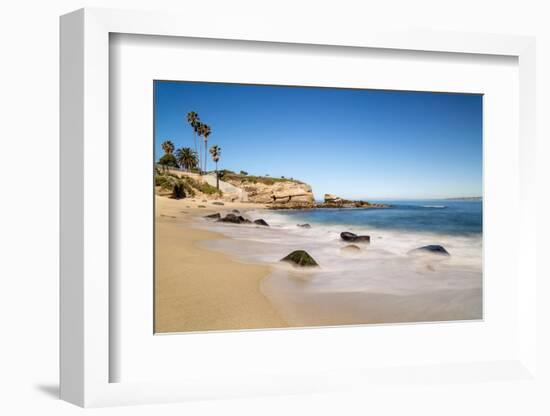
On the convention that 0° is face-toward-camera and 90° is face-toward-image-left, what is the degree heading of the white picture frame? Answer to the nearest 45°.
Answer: approximately 315°
